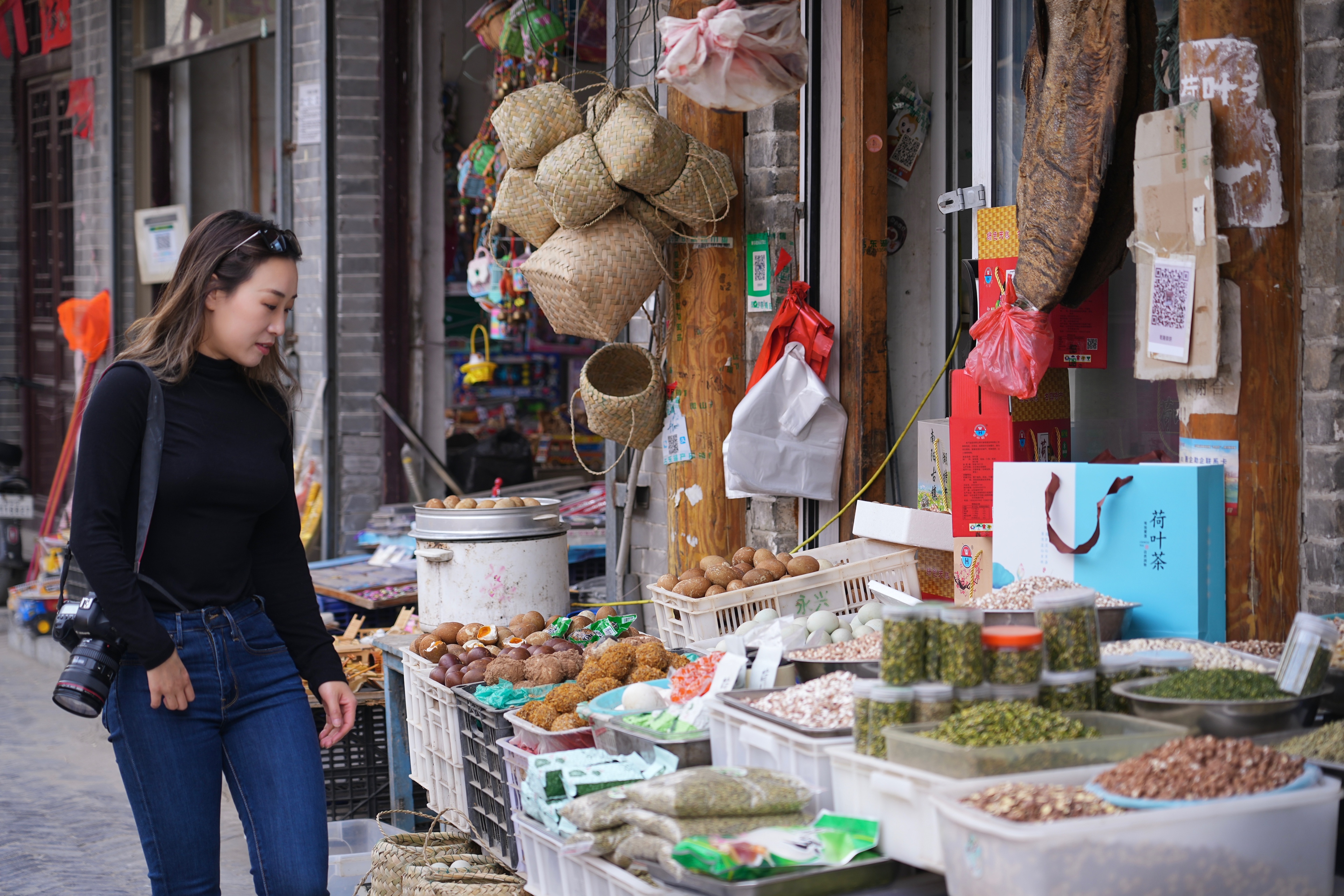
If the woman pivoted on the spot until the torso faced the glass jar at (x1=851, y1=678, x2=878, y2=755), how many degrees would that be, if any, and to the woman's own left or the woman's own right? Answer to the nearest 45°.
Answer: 0° — they already face it

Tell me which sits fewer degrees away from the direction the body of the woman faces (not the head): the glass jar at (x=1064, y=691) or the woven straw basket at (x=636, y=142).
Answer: the glass jar

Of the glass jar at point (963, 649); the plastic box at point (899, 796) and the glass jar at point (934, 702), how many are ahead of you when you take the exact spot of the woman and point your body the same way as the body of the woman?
3

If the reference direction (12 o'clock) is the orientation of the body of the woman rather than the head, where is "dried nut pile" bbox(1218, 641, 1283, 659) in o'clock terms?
The dried nut pile is roughly at 11 o'clock from the woman.

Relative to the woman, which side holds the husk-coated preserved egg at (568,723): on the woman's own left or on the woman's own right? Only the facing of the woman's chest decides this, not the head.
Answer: on the woman's own left

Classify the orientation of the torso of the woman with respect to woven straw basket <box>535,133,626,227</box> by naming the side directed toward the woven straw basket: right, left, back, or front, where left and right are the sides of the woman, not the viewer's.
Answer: left

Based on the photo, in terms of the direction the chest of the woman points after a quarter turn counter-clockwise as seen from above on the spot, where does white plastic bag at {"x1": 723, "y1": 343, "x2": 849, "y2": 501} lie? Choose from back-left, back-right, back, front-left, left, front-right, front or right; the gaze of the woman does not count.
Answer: front

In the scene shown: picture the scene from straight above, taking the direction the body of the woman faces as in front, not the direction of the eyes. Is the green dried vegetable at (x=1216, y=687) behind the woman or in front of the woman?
in front

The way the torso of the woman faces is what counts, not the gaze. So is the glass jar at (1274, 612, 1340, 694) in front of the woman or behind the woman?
in front

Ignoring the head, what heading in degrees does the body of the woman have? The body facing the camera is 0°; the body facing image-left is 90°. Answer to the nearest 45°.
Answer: approximately 315°

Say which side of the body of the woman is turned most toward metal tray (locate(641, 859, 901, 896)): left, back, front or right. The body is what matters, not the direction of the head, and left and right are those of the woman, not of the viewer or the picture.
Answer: front
